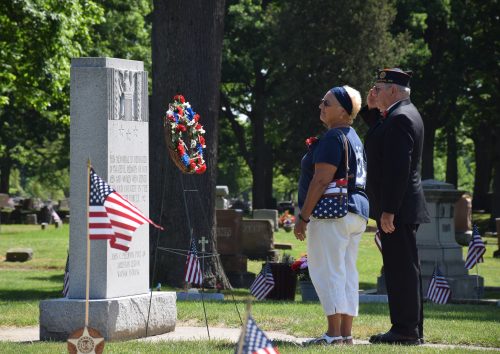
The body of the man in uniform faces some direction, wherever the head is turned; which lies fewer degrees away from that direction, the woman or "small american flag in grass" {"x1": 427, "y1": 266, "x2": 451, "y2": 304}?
the woman

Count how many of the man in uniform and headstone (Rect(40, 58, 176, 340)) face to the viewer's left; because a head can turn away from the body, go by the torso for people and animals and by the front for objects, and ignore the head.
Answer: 1

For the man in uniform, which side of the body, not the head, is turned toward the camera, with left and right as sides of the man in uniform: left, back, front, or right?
left

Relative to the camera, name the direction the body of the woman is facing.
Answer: to the viewer's left

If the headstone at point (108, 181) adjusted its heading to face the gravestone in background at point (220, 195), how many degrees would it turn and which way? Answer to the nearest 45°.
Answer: approximately 135° to its left

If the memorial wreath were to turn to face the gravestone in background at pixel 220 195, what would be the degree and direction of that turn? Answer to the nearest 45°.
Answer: approximately 135° to its left

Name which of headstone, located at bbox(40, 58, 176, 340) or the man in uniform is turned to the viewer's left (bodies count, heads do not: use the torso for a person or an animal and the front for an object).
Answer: the man in uniform
